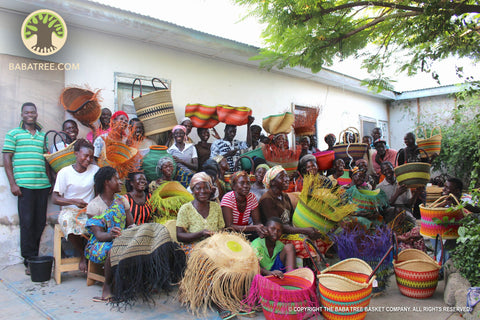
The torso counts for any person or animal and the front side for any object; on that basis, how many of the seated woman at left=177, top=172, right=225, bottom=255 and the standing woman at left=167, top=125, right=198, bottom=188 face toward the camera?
2

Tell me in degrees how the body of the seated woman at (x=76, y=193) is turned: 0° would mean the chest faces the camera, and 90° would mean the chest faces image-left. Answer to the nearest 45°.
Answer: approximately 315°

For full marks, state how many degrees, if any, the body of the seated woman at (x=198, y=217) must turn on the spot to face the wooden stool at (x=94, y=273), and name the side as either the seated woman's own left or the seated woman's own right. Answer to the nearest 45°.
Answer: approximately 90° to the seated woman's own right

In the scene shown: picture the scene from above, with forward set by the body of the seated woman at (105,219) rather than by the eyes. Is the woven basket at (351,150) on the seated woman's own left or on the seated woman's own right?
on the seated woman's own left

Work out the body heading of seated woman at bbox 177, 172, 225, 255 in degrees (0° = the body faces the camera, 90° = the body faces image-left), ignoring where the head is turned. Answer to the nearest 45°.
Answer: approximately 0°

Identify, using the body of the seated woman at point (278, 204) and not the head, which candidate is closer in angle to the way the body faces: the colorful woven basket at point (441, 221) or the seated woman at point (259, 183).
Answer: the colorful woven basket

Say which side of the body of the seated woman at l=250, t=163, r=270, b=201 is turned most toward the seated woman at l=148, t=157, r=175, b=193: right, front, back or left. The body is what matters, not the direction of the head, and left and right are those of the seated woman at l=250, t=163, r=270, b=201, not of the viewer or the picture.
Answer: right
